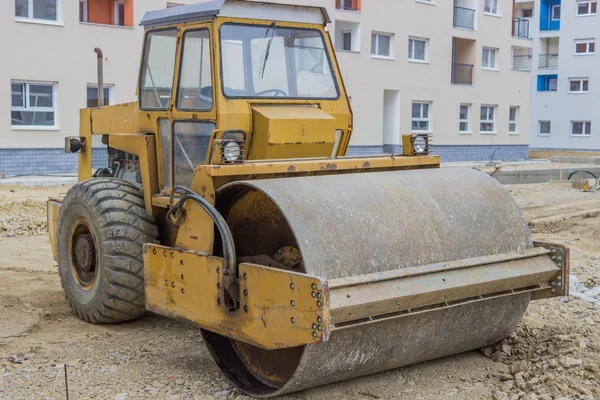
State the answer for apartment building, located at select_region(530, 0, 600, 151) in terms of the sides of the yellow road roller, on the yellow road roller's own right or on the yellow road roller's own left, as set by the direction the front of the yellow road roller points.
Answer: on the yellow road roller's own left

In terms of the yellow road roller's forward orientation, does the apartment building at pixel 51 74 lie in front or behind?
behind

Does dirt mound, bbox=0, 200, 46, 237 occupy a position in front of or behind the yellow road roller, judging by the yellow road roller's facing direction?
behind

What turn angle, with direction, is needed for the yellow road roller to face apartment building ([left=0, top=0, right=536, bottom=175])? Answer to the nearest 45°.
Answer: approximately 135° to its left

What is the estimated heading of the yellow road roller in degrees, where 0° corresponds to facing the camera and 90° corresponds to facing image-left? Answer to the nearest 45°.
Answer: approximately 315°
